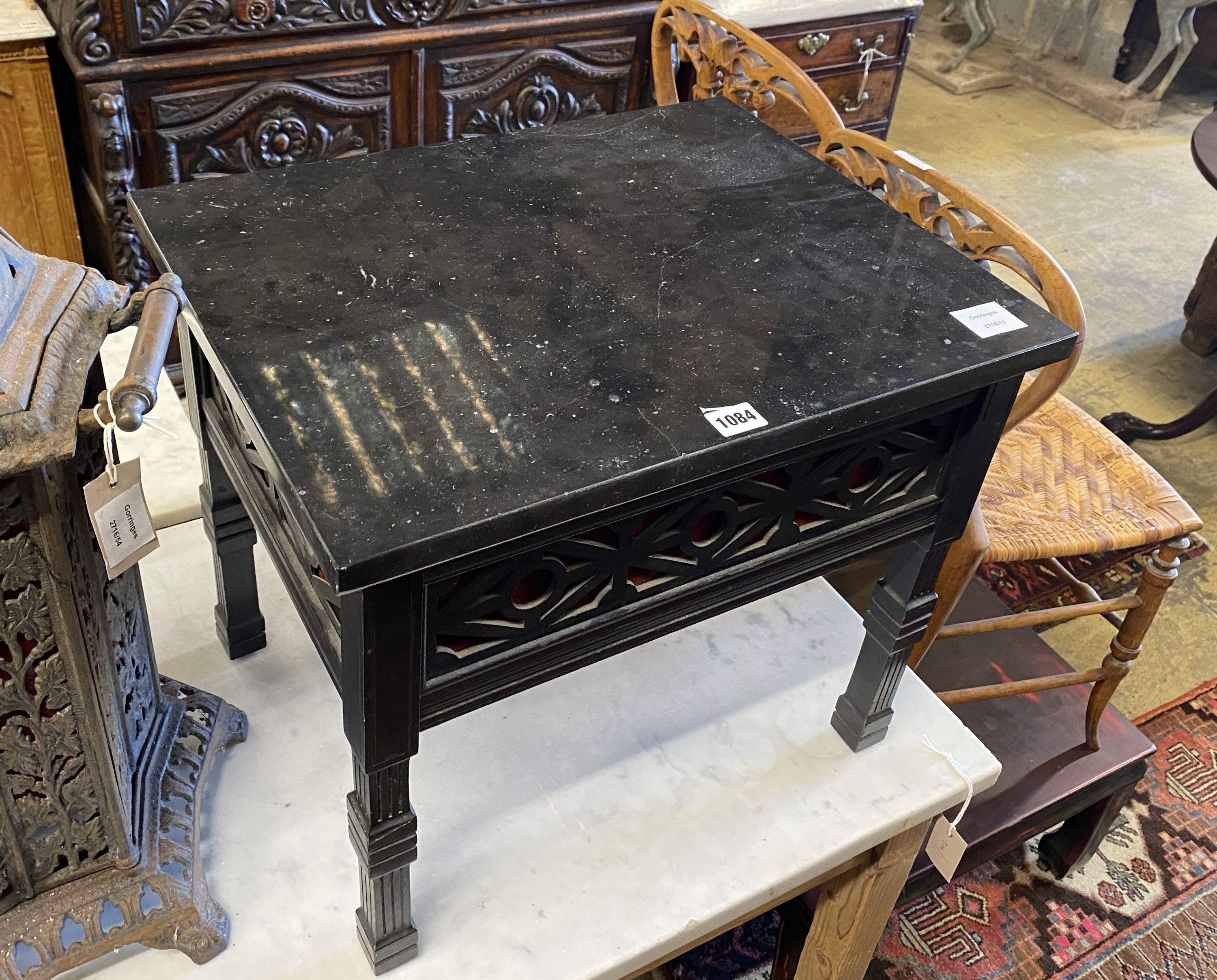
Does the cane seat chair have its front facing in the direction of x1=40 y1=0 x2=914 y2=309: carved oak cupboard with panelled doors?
no

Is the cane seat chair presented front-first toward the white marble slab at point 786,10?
no

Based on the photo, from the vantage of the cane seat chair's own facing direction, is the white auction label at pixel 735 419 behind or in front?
behind

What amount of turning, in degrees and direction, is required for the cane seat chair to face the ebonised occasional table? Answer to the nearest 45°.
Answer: approximately 180°
